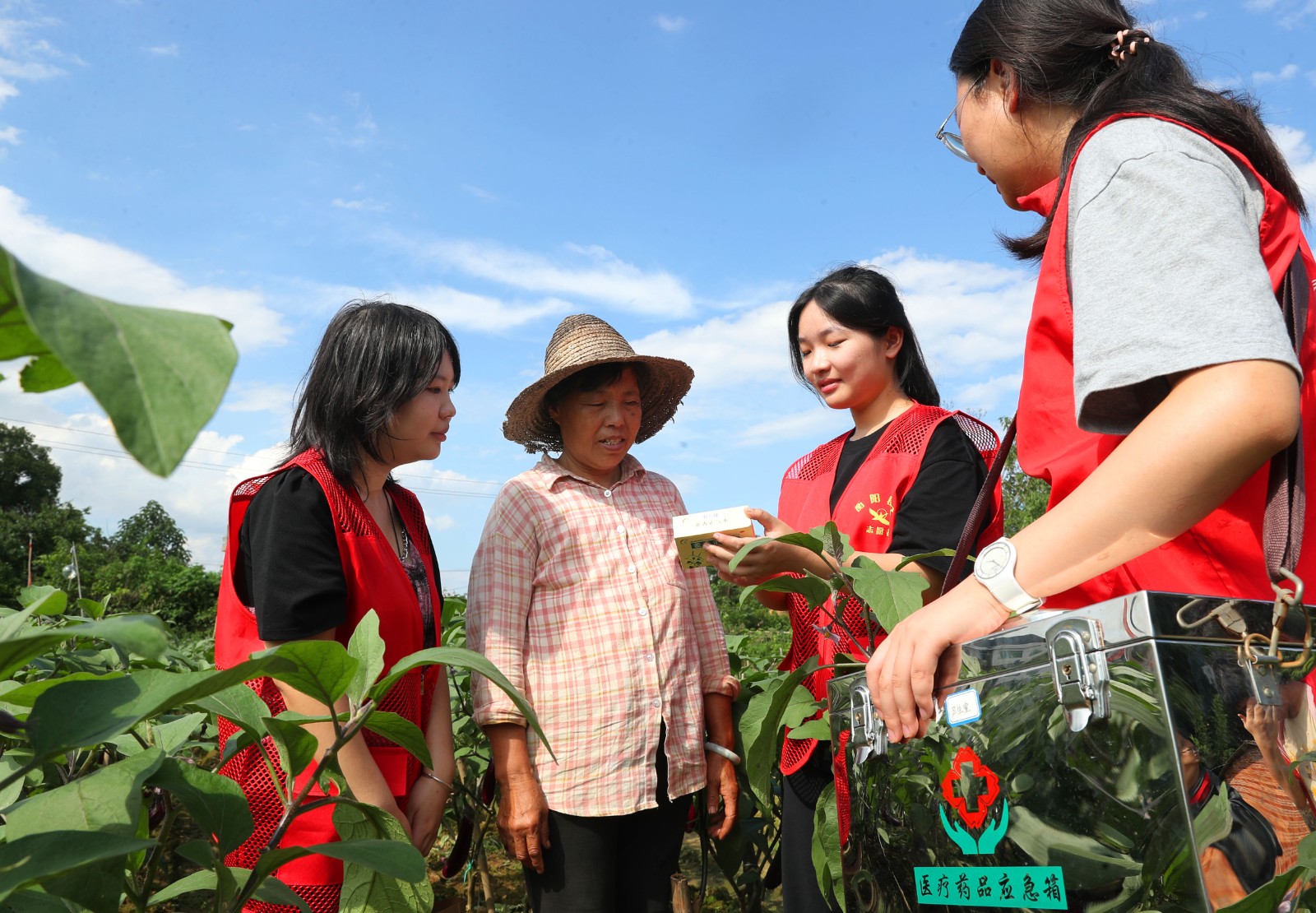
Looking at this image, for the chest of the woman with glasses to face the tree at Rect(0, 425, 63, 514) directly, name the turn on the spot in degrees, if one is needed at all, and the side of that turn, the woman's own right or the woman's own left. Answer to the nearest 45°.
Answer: approximately 45° to the woman's own right

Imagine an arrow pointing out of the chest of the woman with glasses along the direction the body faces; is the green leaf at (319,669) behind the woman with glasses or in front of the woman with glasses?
in front

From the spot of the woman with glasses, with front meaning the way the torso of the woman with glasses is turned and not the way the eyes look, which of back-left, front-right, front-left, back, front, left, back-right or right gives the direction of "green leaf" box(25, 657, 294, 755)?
front-left

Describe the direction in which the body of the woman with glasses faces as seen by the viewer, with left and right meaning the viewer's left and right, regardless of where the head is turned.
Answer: facing to the left of the viewer

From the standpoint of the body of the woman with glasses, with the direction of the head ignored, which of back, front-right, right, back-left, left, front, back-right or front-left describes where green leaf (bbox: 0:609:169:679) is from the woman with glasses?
front-left

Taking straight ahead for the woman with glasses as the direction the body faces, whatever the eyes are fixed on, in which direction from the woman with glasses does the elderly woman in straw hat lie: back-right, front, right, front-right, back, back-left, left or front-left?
front-right

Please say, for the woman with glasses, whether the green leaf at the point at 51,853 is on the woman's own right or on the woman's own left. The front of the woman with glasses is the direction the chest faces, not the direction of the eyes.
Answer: on the woman's own left

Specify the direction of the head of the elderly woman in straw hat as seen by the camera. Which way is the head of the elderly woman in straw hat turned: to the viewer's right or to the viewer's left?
to the viewer's right

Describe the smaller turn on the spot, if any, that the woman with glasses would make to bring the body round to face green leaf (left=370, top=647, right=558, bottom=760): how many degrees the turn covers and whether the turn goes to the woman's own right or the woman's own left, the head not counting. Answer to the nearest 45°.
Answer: approximately 45° to the woman's own left
